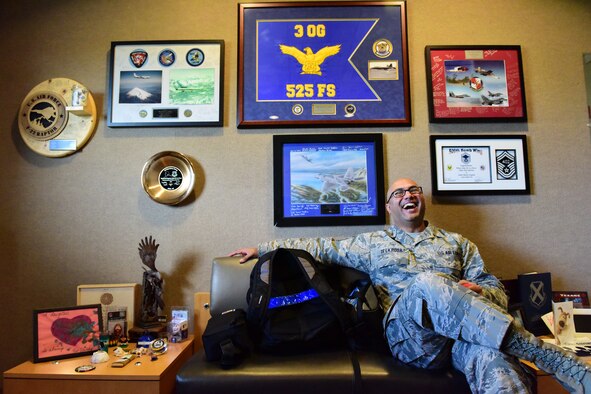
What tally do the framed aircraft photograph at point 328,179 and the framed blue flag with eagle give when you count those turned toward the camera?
2

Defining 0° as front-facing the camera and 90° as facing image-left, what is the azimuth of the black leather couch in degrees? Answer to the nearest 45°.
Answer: approximately 0°

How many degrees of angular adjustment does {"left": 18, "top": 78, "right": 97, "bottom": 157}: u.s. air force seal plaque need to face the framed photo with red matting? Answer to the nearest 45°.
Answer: approximately 45° to its left

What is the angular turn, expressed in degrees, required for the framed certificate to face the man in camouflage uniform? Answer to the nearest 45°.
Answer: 0° — it already faces them

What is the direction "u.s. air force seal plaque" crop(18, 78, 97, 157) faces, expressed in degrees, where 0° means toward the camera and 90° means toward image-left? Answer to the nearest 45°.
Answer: approximately 0°

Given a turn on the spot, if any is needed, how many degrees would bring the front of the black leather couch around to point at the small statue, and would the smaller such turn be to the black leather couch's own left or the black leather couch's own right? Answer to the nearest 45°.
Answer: approximately 135° to the black leather couch's own right
